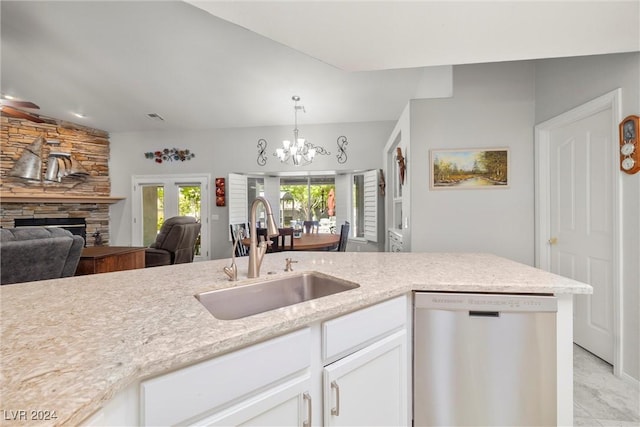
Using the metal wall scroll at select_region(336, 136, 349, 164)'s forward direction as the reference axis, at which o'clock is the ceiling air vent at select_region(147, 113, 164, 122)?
The ceiling air vent is roughly at 3 o'clock from the metal wall scroll.

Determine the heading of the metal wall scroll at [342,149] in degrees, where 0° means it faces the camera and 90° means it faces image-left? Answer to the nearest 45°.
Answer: approximately 0°

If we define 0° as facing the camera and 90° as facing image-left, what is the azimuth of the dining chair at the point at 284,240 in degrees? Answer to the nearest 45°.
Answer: approximately 180°

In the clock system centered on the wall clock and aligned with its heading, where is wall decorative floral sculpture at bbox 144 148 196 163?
The wall decorative floral sculpture is roughly at 1 o'clock from the wall clock.

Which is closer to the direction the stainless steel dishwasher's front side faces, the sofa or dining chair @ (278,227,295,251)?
the sofa

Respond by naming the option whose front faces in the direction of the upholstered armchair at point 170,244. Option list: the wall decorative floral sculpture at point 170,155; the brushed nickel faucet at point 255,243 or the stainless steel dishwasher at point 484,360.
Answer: the wall decorative floral sculpture

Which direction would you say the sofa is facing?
away from the camera

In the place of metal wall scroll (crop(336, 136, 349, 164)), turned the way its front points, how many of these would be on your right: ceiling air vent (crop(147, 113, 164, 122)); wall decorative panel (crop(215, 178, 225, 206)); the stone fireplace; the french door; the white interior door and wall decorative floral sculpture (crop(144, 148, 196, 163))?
5

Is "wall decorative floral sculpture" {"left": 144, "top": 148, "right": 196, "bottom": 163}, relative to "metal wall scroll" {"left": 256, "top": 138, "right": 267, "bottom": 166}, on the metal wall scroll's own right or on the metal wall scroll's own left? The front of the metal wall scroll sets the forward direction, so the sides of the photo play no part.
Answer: on the metal wall scroll's own right

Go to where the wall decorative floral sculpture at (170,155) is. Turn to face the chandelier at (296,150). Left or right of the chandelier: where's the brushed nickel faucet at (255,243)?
right

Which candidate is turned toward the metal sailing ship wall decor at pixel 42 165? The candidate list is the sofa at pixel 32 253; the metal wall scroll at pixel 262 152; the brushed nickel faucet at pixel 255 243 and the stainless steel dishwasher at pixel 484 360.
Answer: the sofa

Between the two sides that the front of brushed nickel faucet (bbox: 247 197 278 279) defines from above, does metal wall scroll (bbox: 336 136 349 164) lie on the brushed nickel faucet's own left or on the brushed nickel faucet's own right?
on the brushed nickel faucet's own left

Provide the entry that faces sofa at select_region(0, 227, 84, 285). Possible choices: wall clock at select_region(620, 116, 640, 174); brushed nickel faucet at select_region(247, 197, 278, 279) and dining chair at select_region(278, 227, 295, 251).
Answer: the wall clock

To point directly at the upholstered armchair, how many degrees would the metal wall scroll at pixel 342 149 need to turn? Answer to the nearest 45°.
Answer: approximately 45° to its right
